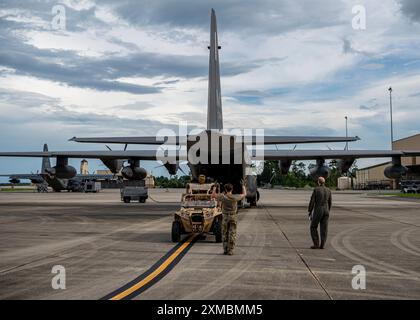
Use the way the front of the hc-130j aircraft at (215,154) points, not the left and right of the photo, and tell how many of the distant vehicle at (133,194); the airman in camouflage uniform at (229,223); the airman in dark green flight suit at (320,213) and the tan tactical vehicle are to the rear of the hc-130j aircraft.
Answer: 3

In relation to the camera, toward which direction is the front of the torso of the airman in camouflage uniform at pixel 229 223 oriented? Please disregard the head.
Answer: away from the camera

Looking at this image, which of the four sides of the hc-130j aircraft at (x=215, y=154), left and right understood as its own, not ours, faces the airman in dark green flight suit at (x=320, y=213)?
back

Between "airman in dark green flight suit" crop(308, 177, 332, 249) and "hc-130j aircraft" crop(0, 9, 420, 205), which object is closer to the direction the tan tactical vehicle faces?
the airman in dark green flight suit

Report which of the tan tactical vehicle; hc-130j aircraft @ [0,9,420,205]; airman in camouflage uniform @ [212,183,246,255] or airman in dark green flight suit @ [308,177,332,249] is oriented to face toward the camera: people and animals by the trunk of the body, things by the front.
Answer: the tan tactical vehicle

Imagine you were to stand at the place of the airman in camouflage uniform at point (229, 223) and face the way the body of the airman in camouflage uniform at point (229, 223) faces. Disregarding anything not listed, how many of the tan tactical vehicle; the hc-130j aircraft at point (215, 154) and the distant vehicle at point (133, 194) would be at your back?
0

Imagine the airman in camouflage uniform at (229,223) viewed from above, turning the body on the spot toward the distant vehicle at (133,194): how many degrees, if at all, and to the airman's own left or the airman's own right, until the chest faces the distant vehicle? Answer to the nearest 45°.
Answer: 0° — they already face it

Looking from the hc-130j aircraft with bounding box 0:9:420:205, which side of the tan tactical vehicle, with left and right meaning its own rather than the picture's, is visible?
back

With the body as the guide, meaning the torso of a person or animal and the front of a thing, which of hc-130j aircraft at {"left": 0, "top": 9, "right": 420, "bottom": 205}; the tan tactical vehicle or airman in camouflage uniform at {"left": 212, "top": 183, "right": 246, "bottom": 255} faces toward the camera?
the tan tactical vehicle

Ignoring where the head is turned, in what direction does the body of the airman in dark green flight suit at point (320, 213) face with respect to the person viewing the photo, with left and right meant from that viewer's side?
facing away from the viewer and to the left of the viewer

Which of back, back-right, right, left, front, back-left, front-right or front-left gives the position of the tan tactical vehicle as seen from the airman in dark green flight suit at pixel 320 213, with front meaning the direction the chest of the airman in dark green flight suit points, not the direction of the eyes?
front-left

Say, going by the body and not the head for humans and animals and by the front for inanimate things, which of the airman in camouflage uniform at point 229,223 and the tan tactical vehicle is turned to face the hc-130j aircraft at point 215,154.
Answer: the airman in camouflage uniform

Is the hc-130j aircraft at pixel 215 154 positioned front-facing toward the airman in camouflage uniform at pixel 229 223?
no

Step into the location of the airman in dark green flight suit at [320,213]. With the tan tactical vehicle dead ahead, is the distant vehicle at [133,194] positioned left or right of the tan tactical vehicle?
right

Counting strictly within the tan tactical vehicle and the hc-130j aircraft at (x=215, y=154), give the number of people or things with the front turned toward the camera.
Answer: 1

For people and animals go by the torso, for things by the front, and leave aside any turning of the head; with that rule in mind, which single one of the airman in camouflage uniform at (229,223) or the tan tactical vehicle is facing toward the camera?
the tan tactical vehicle

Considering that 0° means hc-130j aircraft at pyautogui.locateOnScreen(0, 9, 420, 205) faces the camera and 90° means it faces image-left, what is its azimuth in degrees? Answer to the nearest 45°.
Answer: approximately 180°
